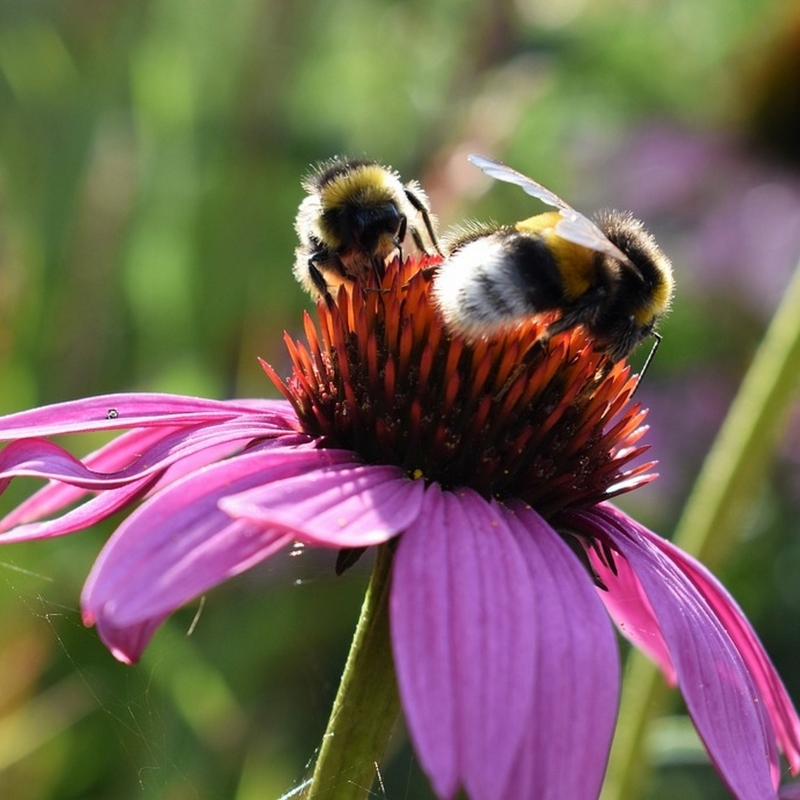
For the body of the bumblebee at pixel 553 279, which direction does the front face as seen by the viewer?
to the viewer's right
